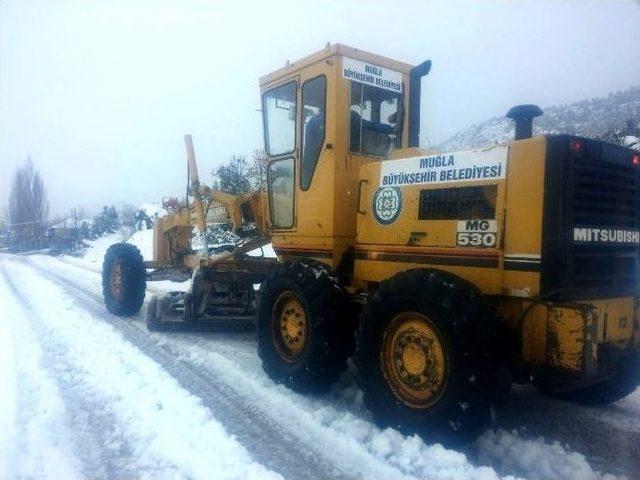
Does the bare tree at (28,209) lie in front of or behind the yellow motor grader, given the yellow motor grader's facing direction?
in front

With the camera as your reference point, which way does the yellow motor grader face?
facing away from the viewer and to the left of the viewer
